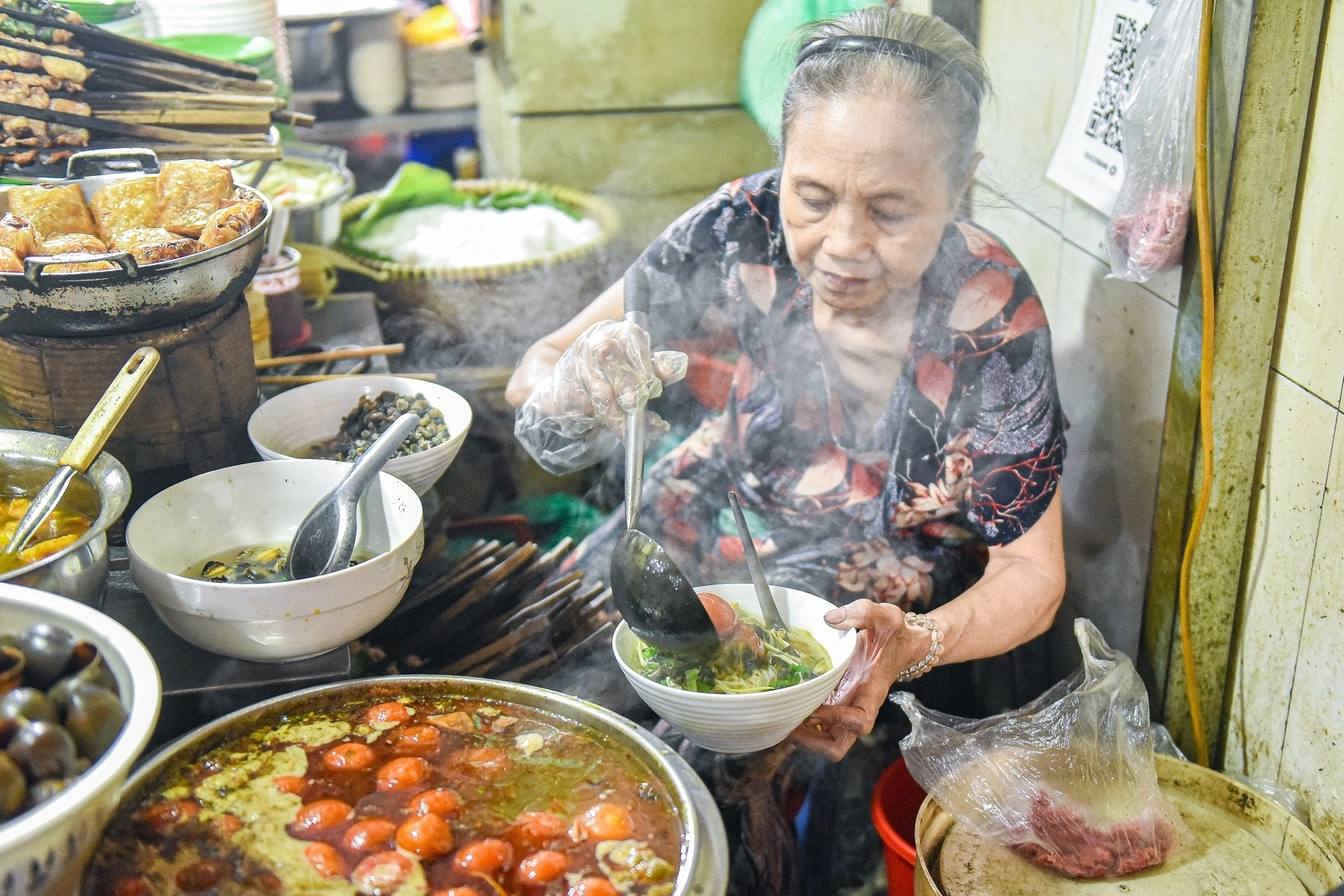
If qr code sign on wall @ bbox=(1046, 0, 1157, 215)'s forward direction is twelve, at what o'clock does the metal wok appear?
The metal wok is roughly at 12 o'clock from the qr code sign on wall.

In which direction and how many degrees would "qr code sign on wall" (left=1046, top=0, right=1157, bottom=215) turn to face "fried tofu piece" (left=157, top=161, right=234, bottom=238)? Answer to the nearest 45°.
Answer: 0° — it already faces it

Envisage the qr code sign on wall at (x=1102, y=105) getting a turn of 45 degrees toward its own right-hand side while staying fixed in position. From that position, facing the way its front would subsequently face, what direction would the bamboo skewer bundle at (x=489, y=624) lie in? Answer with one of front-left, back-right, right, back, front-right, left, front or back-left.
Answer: front-left

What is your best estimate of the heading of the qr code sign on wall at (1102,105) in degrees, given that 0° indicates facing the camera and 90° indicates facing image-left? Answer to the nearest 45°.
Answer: approximately 45°

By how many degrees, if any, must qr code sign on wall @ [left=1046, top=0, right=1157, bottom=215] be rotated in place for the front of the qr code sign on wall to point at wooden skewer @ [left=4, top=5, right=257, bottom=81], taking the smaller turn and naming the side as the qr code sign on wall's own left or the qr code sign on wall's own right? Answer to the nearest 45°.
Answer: approximately 45° to the qr code sign on wall's own right

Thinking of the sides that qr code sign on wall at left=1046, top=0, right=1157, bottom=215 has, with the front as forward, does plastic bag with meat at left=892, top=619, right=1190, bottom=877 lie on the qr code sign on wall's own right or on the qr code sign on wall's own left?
on the qr code sign on wall's own left

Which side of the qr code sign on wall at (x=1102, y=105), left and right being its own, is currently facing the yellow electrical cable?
left

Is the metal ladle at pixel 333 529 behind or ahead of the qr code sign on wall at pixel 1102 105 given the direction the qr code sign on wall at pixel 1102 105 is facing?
ahead

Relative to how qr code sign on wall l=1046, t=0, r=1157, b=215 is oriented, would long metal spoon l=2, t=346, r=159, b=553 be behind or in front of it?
in front

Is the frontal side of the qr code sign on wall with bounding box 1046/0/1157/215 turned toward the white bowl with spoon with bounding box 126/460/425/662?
yes

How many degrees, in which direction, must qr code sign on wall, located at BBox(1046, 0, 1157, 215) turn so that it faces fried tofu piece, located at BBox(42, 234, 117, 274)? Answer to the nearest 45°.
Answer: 0° — it already faces it

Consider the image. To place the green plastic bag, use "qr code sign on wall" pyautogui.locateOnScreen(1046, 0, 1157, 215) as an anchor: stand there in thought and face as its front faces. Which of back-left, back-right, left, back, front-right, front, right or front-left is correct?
right
